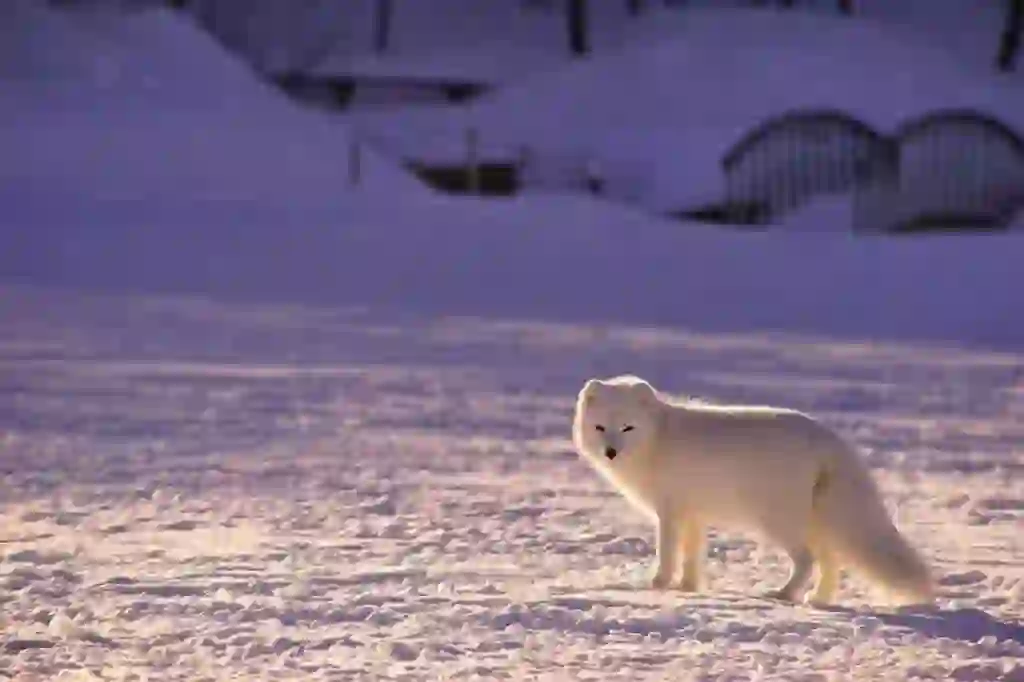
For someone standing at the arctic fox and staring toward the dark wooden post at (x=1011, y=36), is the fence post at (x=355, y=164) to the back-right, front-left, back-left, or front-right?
front-left

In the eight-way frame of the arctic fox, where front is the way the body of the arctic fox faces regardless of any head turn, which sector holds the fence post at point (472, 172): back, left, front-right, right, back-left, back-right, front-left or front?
right

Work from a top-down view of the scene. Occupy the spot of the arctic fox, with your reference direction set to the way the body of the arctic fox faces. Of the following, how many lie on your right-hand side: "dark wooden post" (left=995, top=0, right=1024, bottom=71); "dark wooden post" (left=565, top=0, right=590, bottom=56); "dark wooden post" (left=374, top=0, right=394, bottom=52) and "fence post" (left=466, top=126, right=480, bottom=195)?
4

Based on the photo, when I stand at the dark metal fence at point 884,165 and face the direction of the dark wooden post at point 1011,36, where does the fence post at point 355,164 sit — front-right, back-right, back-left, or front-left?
back-left

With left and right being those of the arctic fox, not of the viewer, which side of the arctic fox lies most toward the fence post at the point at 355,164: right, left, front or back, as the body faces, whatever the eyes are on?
right

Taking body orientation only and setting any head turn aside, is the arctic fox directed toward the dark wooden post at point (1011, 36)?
no

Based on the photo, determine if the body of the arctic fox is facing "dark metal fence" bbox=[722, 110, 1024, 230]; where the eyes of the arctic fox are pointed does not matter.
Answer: no

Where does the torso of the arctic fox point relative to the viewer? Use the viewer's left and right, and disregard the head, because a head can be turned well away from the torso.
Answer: facing to the left of the viewer

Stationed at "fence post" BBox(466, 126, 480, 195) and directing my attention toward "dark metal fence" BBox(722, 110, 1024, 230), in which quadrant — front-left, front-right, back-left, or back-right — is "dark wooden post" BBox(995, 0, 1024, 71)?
front-left
